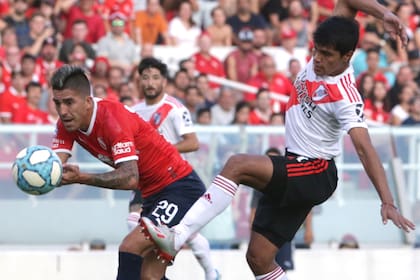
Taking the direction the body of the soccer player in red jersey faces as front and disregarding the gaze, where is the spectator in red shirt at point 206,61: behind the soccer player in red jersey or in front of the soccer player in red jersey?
behind

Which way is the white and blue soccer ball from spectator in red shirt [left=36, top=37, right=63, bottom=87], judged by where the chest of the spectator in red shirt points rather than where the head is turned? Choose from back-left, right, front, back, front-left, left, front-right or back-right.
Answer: front

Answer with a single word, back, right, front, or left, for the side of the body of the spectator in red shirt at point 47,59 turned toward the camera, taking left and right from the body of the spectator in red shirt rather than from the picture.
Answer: front

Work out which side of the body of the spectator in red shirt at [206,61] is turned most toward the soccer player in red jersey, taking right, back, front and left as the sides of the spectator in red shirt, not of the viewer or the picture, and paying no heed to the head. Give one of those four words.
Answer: front

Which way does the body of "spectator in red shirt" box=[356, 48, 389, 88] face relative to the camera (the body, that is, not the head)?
toward the camera

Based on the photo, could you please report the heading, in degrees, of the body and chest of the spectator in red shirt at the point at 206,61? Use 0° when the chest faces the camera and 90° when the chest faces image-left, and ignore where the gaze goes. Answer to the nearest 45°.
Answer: approximately 0°

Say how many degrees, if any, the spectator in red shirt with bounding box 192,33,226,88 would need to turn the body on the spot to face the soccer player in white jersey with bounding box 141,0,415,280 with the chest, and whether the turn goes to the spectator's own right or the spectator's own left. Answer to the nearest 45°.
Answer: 0° — they already face them

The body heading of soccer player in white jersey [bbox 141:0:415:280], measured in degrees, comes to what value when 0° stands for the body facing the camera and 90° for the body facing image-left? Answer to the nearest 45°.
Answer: approximately 45°

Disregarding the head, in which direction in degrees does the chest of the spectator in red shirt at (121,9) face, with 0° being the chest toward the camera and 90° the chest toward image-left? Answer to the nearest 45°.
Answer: approximately 0°

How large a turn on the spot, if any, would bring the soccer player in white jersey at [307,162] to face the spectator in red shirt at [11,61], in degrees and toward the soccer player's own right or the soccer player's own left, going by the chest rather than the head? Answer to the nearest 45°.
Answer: approximately 90° to the soccer player's own right

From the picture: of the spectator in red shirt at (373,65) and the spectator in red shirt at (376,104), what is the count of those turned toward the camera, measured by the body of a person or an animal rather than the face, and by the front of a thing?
2

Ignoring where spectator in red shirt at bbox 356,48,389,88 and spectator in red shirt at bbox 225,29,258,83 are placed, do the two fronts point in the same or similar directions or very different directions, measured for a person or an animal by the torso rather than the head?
same or similar directions

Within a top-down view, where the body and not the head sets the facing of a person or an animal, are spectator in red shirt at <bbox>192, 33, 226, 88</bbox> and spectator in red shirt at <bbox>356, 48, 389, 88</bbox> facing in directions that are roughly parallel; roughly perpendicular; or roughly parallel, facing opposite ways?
roughly parallel

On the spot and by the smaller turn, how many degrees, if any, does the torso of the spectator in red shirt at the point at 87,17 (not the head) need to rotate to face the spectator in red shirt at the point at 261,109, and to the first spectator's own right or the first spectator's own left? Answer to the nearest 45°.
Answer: approximately 45° to the first spectator's own left

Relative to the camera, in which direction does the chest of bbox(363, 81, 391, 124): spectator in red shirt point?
toward the camera
